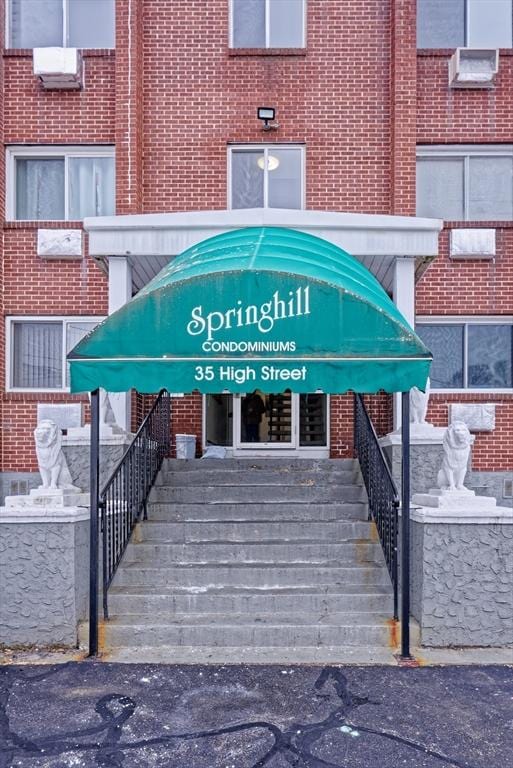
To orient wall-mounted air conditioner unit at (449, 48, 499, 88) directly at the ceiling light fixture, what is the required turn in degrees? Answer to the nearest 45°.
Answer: approximately 90° to its right

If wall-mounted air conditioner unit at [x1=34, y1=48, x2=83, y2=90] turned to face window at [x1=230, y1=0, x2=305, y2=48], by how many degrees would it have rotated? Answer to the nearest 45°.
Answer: approximately 90° to its left

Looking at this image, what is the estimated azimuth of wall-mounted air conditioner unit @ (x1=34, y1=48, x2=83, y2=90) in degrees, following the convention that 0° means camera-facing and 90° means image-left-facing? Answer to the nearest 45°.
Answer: approximately 0°

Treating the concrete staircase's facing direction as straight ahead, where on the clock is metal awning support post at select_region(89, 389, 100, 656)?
The metal awning support post is roughly at 2 o'clock from the concrete staircase.

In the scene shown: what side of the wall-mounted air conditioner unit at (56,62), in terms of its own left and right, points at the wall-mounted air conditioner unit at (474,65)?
left

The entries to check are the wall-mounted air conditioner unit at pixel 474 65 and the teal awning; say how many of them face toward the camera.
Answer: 2
